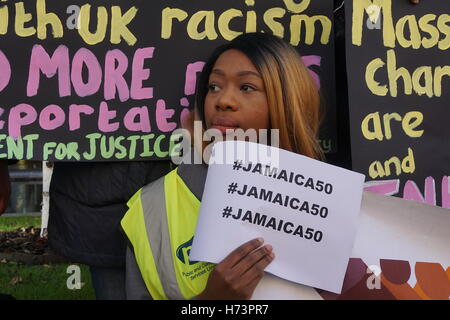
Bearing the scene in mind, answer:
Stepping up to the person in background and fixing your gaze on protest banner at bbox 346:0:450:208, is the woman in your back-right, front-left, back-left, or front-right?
front-right

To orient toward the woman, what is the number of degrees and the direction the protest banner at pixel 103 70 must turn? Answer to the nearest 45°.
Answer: approximately 45° to its left

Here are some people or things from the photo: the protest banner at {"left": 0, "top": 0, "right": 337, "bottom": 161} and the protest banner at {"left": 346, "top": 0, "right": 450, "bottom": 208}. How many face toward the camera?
2

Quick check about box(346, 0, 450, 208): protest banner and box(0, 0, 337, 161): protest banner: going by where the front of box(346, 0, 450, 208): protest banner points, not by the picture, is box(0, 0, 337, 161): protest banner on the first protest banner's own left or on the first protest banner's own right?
on the first protest banner's own right

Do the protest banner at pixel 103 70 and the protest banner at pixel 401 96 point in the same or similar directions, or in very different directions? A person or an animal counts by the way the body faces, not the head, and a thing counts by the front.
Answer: same or similar directions

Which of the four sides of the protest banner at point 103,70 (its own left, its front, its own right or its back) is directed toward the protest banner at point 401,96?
left

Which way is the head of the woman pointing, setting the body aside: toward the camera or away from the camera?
toward the camera

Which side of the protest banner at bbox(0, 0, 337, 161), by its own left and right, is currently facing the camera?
front

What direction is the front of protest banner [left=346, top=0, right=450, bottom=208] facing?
toward the camera

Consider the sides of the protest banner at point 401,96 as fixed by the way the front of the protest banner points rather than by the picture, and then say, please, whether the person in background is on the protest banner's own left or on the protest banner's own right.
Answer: on the protest banner's own right
